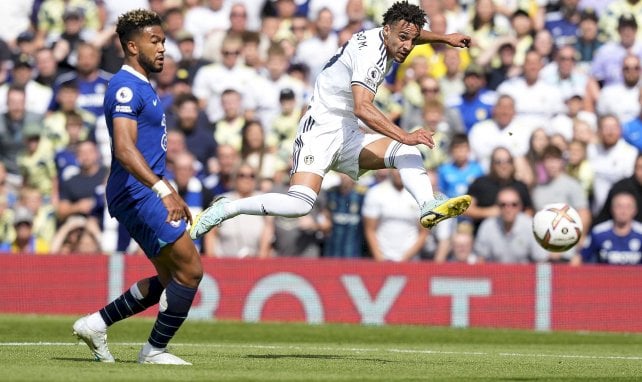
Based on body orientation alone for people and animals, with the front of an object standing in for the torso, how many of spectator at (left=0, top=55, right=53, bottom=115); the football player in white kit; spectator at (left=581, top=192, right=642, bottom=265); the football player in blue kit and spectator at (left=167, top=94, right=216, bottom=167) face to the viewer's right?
2

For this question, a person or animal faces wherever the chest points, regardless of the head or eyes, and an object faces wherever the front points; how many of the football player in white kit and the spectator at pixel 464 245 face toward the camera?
1

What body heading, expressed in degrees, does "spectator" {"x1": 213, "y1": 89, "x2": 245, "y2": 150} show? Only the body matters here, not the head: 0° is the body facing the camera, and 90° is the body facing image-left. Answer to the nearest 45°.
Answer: approximately 0°

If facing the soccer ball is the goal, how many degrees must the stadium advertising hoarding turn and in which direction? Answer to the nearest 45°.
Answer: approximately 45° to its left

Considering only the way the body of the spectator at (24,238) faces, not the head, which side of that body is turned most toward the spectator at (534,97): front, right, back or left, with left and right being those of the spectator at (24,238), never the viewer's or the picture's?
left

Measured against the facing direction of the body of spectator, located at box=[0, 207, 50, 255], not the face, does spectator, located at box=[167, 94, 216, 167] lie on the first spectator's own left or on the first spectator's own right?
on the first spectator's own left

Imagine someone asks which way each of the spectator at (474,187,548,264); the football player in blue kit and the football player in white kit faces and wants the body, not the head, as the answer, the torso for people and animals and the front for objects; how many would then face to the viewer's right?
2

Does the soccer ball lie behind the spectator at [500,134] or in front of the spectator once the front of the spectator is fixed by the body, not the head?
in front

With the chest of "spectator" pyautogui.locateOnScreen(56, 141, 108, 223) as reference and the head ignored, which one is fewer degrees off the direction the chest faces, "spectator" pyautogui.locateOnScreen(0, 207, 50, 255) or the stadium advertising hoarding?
the stadium advertising hoarding

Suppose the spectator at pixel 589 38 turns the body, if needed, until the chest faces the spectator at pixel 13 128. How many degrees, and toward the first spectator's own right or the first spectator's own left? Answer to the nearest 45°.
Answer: approximately 90° to the first spectator's own right

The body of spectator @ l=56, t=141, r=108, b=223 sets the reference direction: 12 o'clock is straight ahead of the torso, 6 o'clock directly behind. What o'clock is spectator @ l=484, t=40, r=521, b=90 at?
spectator @ l=484, t=40, r=521, b=90 is roughly at 9 o'clock from spectator @ l=56, t=141, r=108, b=223.
